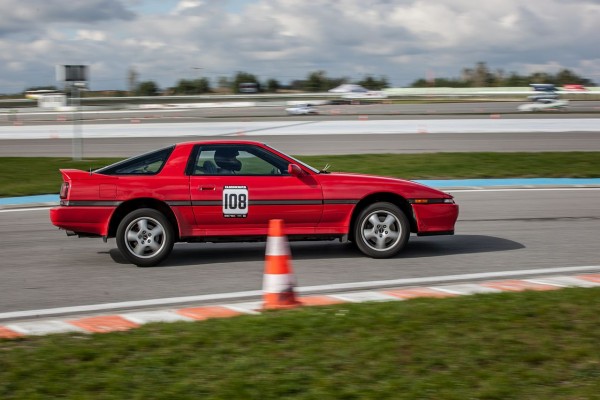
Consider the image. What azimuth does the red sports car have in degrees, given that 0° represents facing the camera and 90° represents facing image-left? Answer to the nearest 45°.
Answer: approximately 270°

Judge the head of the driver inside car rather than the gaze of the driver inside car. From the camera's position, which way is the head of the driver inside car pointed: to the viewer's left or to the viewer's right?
to the viewer's right

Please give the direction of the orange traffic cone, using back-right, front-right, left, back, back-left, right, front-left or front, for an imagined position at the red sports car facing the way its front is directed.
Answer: right
